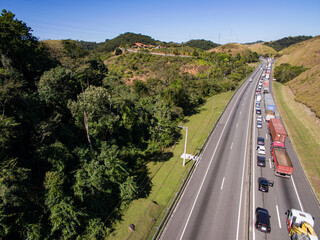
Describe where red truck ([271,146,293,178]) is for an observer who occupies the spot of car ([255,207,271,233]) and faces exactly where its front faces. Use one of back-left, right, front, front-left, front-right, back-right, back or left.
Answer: front

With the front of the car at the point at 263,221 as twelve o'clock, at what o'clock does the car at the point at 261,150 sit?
the car at the point at 261,150 is roughly at 12 o'clock from the car at the point at 263,221.

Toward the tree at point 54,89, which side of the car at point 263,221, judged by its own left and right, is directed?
left

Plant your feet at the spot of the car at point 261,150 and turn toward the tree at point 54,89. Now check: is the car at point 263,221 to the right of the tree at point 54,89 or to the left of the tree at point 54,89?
left

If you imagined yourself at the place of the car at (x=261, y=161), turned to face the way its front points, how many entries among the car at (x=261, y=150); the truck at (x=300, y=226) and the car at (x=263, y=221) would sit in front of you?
1

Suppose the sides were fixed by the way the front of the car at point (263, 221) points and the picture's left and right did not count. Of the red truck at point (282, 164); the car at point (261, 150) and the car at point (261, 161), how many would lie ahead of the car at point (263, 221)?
3

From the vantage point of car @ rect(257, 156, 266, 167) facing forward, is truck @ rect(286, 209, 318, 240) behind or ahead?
behind

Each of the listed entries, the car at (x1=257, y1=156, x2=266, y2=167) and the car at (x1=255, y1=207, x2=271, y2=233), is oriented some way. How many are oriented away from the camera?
2

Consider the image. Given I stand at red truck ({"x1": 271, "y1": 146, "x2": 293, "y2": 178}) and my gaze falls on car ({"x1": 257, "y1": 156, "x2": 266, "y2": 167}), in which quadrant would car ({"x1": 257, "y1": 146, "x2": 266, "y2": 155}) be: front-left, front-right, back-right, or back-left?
front-right

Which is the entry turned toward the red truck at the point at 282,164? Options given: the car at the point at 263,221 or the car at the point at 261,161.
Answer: the car at the point at 263,221

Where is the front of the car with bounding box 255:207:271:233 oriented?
away from the camera

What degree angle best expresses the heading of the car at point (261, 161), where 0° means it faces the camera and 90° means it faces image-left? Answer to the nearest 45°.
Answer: approximately 180°

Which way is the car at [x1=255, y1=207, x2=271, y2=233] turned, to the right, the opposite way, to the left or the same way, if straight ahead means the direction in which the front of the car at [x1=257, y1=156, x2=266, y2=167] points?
the same way

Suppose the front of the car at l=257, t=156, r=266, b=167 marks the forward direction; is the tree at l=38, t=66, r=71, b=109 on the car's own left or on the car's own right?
on the car's own left

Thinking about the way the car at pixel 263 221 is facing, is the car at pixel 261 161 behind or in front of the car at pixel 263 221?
in front
